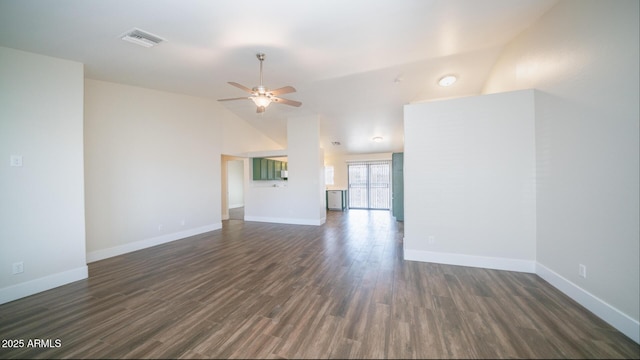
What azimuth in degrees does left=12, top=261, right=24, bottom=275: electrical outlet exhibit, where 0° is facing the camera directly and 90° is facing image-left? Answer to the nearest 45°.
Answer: approximately 315°

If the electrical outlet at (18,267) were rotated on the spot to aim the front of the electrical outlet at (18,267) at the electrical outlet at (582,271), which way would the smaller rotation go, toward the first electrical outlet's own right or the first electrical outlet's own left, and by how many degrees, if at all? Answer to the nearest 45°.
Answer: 0° — it already faces it

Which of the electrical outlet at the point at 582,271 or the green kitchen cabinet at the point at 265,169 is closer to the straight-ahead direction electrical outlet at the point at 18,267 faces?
the electrical outlet

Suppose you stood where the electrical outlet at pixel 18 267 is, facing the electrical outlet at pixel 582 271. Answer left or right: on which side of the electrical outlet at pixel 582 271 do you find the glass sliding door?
left

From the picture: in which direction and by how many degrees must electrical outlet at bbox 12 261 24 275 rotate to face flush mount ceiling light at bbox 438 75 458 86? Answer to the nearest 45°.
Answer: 0° — it already faces it
